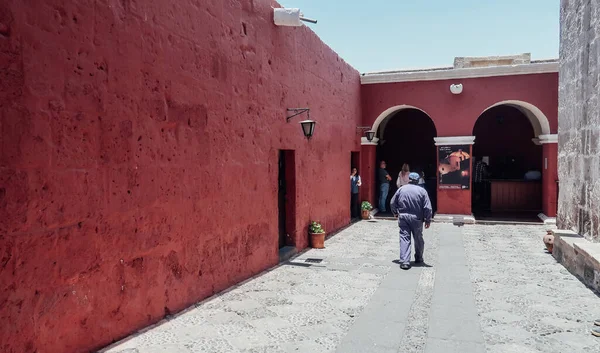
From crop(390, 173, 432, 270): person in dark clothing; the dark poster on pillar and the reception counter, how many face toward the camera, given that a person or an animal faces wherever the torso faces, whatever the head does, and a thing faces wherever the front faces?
2

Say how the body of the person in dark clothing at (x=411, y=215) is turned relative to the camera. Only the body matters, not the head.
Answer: away from the camera

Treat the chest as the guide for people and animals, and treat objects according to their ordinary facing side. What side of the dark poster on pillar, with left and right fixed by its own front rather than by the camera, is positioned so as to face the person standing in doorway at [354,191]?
right

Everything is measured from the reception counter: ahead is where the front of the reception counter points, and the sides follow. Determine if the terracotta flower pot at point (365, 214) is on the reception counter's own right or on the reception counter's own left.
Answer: on the reception counter's own right

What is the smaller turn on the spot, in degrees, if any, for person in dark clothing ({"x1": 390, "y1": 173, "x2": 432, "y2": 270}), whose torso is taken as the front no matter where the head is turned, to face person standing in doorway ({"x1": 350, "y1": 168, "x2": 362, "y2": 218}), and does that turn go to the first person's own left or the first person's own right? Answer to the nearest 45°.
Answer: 0° — they already face them

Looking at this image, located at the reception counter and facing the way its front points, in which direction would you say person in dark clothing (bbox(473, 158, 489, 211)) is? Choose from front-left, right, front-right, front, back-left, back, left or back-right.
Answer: back-right

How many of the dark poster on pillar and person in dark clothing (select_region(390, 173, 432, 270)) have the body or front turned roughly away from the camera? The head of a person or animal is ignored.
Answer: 1

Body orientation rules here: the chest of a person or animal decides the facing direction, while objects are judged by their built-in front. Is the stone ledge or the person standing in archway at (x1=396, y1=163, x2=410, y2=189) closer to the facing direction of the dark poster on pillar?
the stone ledge

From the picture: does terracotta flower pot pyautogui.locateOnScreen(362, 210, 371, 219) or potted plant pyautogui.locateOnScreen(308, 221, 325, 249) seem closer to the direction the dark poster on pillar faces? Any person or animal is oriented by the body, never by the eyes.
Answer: the potted plant

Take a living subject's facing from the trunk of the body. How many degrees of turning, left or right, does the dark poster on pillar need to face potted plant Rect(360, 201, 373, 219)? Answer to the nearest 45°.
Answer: approximately 90° to its right

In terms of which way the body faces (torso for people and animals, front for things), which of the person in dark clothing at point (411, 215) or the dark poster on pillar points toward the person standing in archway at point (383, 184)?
the person in dark clothing

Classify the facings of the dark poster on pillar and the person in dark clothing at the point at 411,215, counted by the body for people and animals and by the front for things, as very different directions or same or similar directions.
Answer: very different directions
